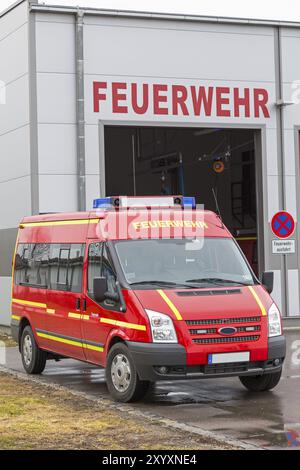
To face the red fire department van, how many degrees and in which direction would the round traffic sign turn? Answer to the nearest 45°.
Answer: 0° — it already faces it

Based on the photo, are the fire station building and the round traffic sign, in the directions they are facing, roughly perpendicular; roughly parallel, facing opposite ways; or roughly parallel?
roughly parallel

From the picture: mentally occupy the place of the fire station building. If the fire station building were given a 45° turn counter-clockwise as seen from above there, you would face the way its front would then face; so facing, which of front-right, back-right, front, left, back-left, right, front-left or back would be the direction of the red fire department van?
front-right

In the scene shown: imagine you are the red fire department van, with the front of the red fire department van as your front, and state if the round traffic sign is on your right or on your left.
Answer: on your left

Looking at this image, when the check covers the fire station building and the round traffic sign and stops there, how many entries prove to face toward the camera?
2

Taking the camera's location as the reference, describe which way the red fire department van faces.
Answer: facing the viewer and to the right of the viewer

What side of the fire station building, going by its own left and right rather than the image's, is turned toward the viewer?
front
